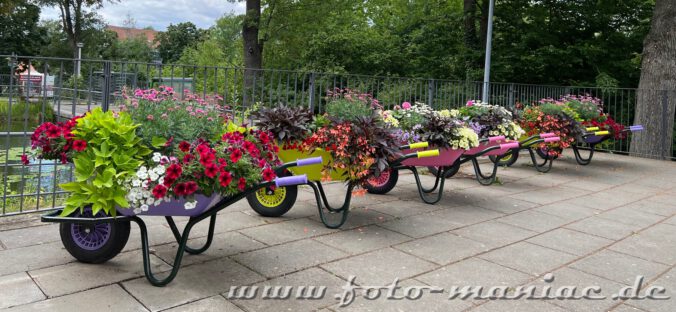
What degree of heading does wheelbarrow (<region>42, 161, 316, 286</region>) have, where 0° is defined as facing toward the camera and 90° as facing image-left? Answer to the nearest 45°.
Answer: approximately 90°

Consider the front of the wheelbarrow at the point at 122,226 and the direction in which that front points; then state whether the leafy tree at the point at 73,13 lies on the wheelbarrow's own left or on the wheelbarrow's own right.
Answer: on the wheelbarrow's own right

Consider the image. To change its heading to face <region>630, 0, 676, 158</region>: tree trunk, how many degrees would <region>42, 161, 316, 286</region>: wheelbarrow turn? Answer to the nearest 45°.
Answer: approximately 135° to its right

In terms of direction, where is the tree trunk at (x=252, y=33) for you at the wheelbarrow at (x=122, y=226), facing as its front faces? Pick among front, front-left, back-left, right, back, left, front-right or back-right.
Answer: right
